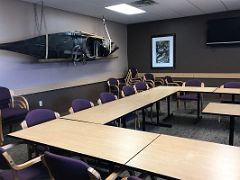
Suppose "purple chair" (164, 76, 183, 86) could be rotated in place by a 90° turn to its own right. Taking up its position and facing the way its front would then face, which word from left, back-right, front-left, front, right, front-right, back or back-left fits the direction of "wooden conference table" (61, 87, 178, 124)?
front

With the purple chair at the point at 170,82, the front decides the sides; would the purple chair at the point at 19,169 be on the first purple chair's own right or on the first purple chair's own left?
on the first purple chair's own right

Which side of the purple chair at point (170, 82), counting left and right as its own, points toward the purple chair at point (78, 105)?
right

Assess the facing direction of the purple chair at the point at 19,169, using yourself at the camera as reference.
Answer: facing away from the viewer and to the right of the viewer

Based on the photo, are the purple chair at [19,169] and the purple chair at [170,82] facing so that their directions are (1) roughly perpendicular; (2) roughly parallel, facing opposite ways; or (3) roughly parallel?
roughly perpendicular

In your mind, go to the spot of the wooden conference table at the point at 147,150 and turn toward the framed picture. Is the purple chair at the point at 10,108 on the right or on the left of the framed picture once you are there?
left
